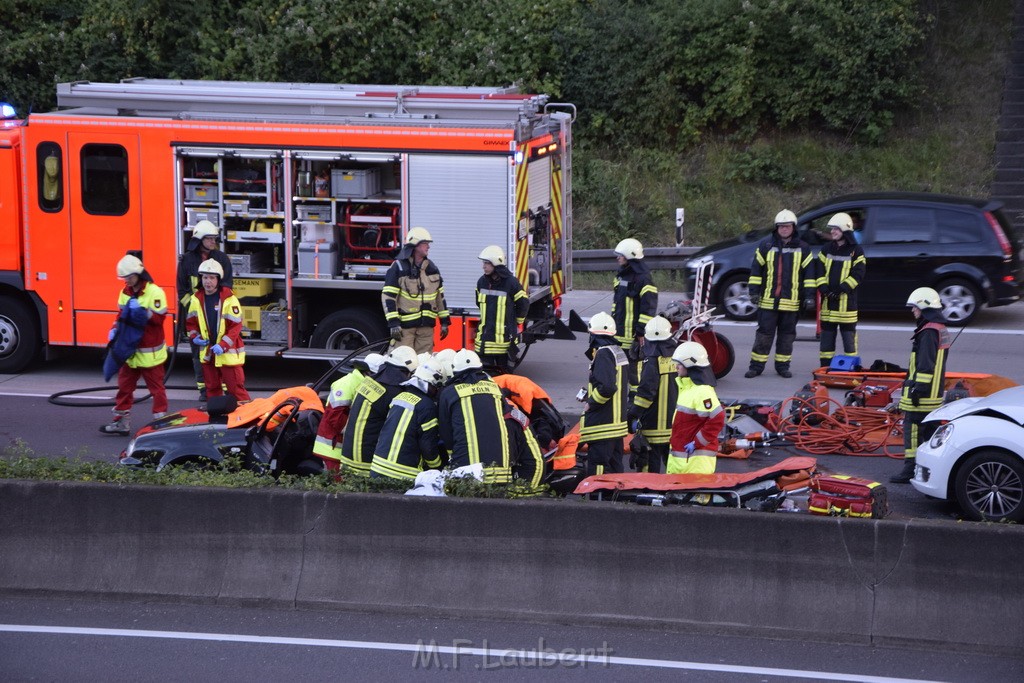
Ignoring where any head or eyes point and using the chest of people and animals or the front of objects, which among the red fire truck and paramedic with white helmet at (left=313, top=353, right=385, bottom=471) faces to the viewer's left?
the red fire truck

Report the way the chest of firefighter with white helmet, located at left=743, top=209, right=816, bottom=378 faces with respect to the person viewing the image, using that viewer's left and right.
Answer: facing the viewer

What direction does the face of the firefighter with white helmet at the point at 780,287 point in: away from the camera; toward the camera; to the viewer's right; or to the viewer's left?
toward the camera

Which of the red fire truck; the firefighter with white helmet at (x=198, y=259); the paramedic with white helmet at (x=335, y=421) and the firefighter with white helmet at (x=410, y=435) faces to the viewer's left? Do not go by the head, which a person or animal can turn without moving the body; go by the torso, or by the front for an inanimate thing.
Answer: the red fire truck

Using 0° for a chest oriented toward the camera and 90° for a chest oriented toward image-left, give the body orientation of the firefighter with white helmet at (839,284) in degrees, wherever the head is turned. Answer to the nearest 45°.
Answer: approximately 45°

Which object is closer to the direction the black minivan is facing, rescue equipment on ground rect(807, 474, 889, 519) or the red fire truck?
the red fire truck

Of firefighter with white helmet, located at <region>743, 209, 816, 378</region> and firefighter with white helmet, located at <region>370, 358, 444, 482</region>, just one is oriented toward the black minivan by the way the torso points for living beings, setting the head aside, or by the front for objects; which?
firefighter with white helmet, located at <region>370, 358, 444, 482</region>

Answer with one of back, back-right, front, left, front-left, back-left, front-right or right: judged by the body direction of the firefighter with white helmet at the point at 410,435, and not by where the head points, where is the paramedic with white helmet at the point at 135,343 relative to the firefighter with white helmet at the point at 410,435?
left

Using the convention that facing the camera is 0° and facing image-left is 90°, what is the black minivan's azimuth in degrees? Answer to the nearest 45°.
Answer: approximately 90°

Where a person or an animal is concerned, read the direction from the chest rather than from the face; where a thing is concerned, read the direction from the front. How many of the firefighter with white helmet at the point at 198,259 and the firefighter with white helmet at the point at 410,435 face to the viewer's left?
0

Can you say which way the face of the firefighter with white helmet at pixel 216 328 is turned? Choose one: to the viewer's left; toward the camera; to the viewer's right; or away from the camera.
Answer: toward the camera

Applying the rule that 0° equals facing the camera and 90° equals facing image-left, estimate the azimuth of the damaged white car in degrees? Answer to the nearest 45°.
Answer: approximately 90°

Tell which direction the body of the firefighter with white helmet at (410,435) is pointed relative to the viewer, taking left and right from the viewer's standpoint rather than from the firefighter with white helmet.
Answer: facing away from the viewer and to the right of the viewer

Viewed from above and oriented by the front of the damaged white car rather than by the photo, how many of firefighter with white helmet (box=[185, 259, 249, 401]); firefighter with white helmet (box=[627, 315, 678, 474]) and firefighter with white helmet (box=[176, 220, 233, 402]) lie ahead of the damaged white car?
3

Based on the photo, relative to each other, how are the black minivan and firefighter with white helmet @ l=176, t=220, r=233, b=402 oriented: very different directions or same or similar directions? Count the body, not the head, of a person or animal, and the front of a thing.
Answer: very different directions

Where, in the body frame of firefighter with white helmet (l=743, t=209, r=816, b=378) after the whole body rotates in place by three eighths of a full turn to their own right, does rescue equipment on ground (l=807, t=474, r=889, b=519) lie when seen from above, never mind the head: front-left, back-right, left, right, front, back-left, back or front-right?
back-left

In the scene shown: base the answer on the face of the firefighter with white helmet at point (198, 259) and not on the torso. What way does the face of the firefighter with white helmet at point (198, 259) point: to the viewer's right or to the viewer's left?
to the viewer's right
